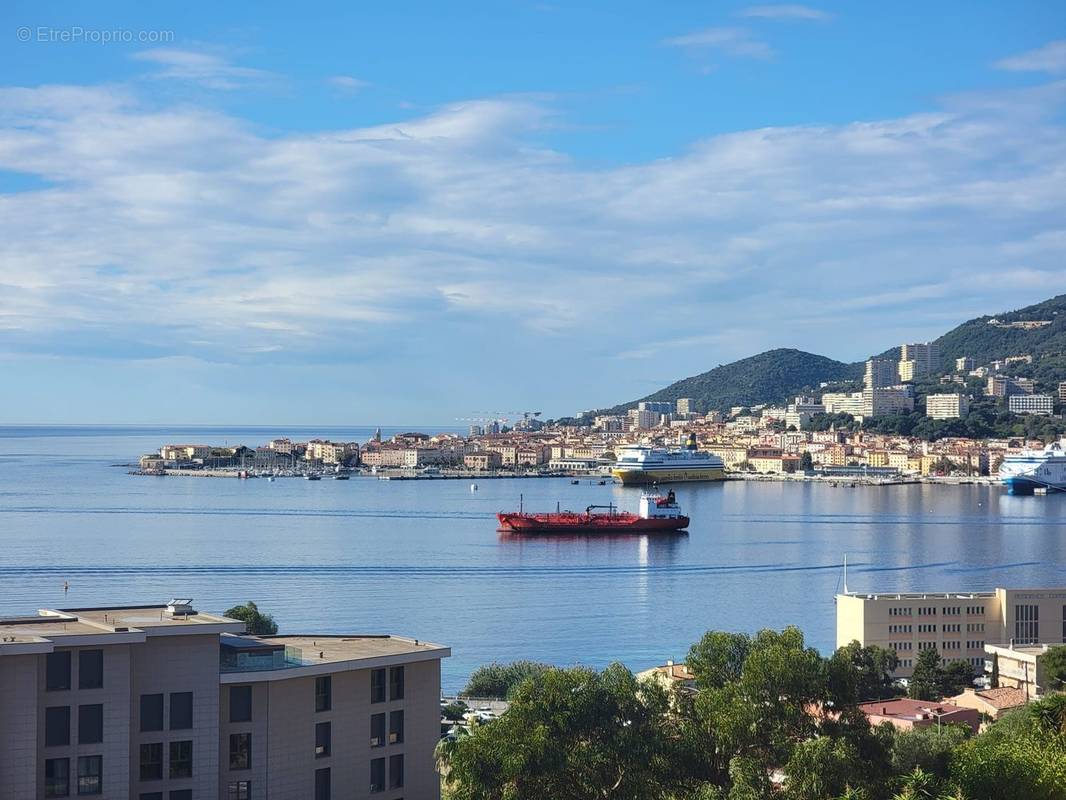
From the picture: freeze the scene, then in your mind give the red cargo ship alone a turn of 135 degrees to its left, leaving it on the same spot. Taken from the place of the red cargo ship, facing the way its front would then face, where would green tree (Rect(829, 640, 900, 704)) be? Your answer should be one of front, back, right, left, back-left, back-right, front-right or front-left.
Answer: front-right

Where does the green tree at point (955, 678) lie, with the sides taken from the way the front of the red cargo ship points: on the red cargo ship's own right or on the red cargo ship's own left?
on the red cargo ship's own left

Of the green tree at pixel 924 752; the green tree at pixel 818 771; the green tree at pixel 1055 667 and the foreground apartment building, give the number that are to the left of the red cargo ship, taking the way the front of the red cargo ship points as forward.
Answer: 4

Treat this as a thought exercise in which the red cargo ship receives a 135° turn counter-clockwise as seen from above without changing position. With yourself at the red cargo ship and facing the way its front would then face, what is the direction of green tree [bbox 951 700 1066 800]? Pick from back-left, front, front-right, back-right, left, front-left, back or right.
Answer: front-right

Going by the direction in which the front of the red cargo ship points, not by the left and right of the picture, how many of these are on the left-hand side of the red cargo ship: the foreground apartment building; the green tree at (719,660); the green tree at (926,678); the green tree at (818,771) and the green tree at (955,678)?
5

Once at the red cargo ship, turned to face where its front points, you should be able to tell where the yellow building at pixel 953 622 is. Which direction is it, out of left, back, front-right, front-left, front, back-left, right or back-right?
left

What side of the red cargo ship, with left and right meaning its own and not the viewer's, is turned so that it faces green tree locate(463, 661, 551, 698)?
left

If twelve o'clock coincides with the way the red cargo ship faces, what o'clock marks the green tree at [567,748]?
The green tree is roughly at 9 o'clock from the red cargo ship.

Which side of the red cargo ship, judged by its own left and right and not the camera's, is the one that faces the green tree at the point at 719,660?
left

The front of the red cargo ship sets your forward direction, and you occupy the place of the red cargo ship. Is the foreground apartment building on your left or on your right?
on your left

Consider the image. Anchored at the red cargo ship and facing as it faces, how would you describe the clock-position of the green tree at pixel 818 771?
The green tree is roughly at 9 o'clock from the red cargo ship.

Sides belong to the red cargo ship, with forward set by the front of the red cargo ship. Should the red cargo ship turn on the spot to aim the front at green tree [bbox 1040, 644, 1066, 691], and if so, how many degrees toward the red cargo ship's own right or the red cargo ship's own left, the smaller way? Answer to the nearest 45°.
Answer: approximately 90° to the red cargo ship's own left

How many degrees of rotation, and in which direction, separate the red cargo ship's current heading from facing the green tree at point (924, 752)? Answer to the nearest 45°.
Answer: approximately 90° to its left

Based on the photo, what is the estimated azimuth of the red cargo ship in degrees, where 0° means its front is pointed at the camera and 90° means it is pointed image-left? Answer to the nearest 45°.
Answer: approximately 90°
